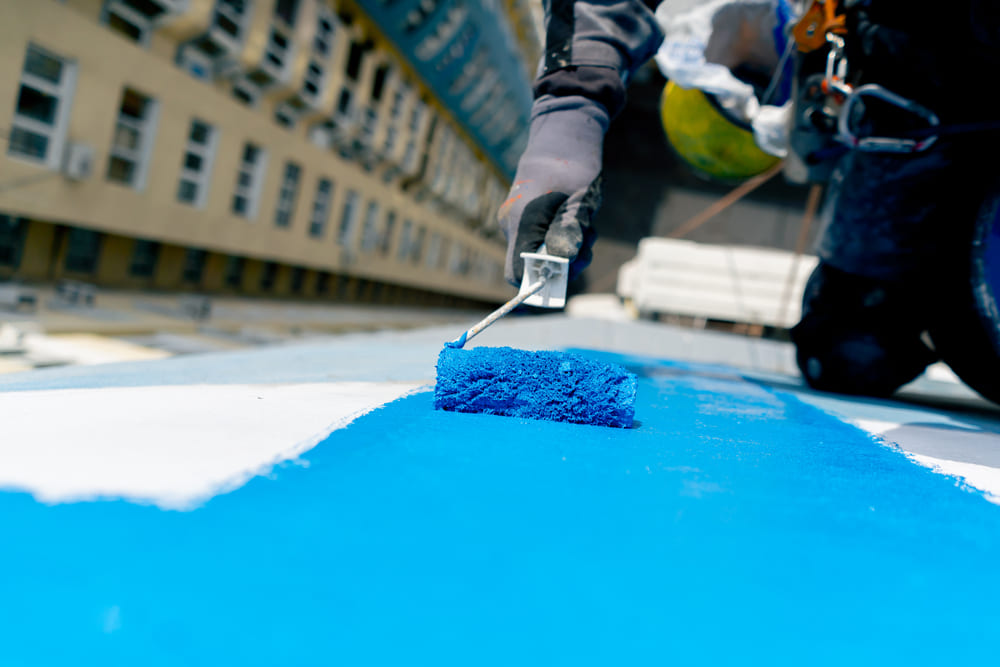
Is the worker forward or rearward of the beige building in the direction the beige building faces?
forward

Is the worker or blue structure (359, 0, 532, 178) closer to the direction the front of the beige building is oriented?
the worker

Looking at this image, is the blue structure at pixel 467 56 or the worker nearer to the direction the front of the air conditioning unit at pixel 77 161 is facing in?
the worker

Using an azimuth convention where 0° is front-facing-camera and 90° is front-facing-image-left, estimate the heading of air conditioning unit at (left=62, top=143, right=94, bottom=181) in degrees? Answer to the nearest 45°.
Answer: approximately 315°

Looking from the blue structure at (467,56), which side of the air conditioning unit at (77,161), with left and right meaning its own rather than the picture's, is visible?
left

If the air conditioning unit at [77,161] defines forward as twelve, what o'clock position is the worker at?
The worker is roughly at 1 o'clock from the air conditioning unit.
